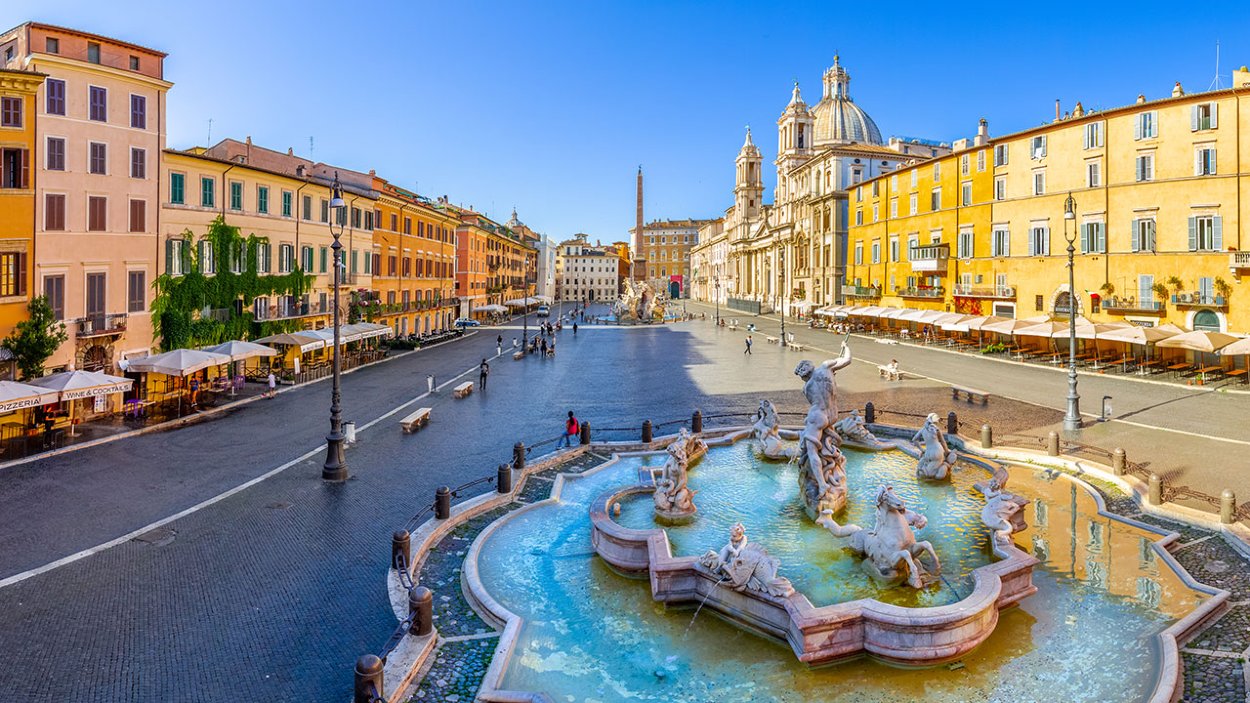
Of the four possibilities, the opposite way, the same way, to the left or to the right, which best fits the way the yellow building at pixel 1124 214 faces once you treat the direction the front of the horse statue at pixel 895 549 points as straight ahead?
to the right

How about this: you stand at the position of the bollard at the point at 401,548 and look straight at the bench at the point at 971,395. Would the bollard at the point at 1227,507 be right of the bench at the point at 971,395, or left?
right

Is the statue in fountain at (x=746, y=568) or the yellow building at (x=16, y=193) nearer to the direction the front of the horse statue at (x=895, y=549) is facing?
the statue in fountain

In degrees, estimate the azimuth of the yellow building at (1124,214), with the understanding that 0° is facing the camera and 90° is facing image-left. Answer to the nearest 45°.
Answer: approximately 45°

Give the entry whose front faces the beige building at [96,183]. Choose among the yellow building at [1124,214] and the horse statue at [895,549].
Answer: the yellow building
